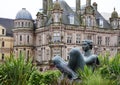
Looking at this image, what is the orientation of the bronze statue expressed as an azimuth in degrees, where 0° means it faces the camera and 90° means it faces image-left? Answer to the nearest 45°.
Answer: approximately 45°
